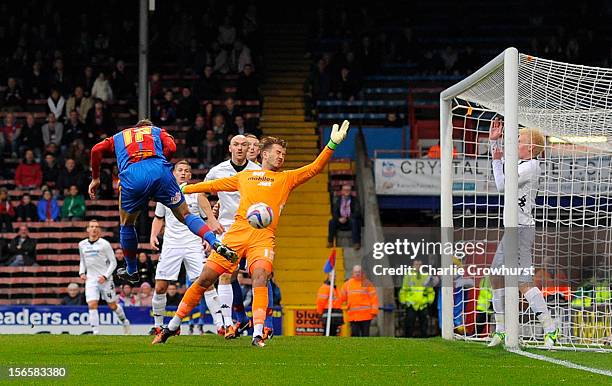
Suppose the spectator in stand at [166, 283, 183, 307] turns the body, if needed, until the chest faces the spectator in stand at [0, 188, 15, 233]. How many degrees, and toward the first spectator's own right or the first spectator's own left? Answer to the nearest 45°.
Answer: approximately 135° to the first spectator's own right

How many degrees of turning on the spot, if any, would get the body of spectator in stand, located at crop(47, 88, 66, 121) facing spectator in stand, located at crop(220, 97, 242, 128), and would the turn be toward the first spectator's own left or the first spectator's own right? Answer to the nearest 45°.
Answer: approximately 45° to the first spectator's own left

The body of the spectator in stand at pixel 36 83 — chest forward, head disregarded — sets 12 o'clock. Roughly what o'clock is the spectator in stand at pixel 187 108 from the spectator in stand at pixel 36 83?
the spectator in stand at pixel 187 108 is roughly at 10 o'clock from the spectator in stand at pixel 36 83.

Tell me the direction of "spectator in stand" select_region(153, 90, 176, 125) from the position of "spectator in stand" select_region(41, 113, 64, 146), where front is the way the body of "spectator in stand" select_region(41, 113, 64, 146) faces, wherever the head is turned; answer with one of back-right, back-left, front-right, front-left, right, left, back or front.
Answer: left

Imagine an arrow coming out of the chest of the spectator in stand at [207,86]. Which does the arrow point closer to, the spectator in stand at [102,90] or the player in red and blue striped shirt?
the player in red and blue striped shirt

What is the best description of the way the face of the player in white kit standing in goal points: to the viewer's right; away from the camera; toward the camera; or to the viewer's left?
to the viewer's left

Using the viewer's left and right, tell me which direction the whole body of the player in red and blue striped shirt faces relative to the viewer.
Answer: facing away from the viewer
